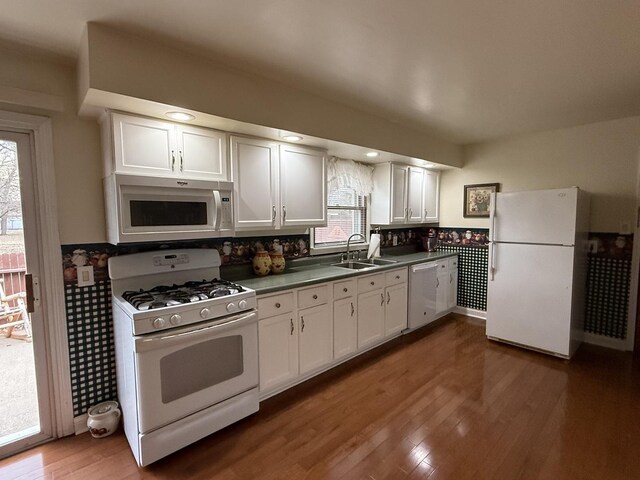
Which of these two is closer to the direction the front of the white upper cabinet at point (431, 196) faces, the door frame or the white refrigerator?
the white refrigerator

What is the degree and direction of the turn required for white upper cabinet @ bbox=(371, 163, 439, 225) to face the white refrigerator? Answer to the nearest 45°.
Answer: approximately 45° to its left

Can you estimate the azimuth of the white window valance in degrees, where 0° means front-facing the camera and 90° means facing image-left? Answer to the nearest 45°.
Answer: approximately 315°

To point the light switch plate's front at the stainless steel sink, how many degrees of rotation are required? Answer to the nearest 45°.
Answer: approximately 90° to its left

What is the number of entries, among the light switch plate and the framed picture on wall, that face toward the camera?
2

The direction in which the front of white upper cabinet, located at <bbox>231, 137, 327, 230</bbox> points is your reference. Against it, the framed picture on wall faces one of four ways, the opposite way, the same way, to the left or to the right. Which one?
to the right

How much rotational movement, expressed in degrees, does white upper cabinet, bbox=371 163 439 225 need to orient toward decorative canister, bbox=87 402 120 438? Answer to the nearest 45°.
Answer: approximately 90° to its right
